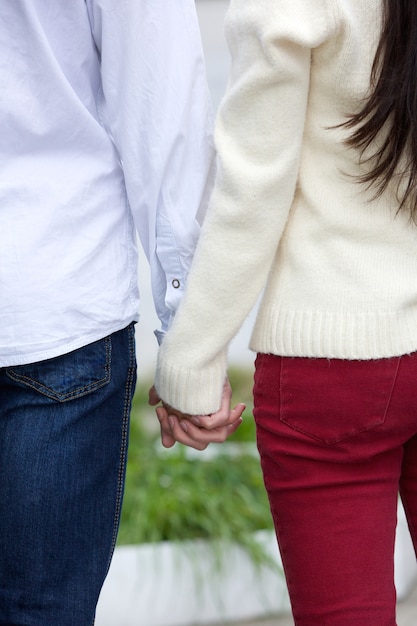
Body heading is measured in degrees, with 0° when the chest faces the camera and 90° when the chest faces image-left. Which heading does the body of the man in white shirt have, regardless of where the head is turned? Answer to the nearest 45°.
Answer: approximately 180°

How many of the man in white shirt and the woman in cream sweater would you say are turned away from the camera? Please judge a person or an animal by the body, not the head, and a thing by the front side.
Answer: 2

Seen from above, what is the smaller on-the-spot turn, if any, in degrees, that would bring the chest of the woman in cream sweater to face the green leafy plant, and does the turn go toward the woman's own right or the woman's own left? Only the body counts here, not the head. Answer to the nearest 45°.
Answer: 0° — they already face it

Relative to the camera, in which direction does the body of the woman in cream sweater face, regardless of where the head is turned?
away from the camera
